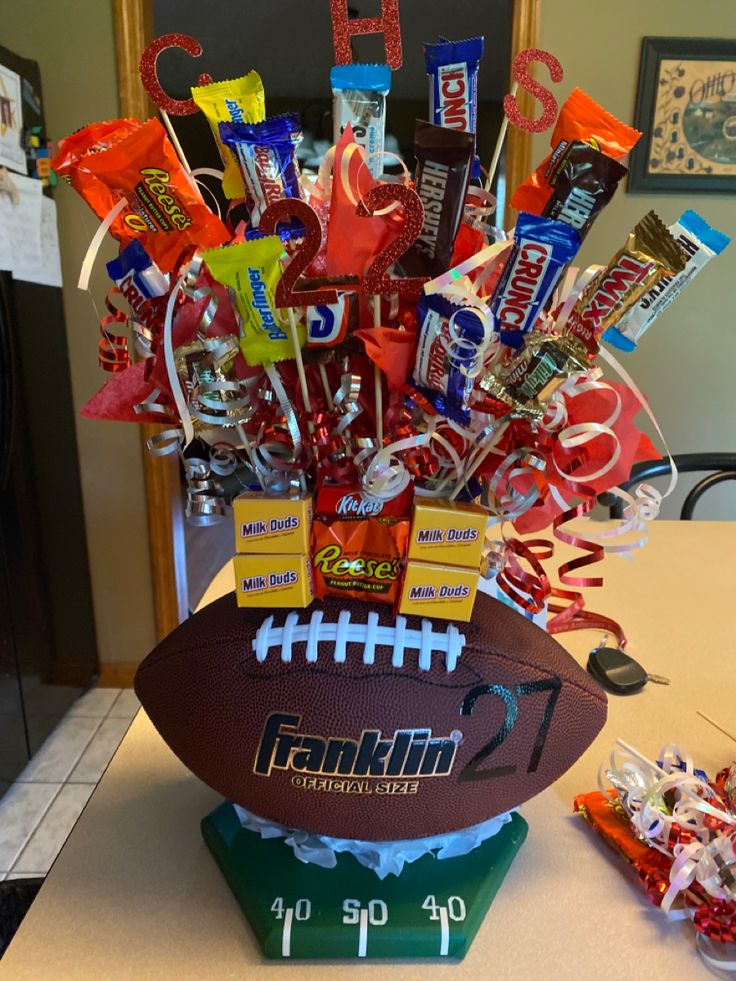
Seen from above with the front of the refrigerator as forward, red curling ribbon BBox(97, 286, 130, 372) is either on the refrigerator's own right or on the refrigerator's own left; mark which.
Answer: on the refrigerator's own right

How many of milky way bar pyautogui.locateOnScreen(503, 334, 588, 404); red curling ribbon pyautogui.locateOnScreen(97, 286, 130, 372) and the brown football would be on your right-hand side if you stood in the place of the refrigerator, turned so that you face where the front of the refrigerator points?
3

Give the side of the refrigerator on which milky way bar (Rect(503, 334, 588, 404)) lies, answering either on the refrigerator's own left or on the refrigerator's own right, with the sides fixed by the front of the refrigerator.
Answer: on the refrigerator's own right

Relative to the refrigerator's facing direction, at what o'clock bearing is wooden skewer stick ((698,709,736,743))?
The wooden skewer stick is roughly at 2 o'clock from the refrigerator.

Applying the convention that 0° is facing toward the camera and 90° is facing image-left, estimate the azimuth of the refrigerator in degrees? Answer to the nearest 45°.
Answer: approximately 270°
